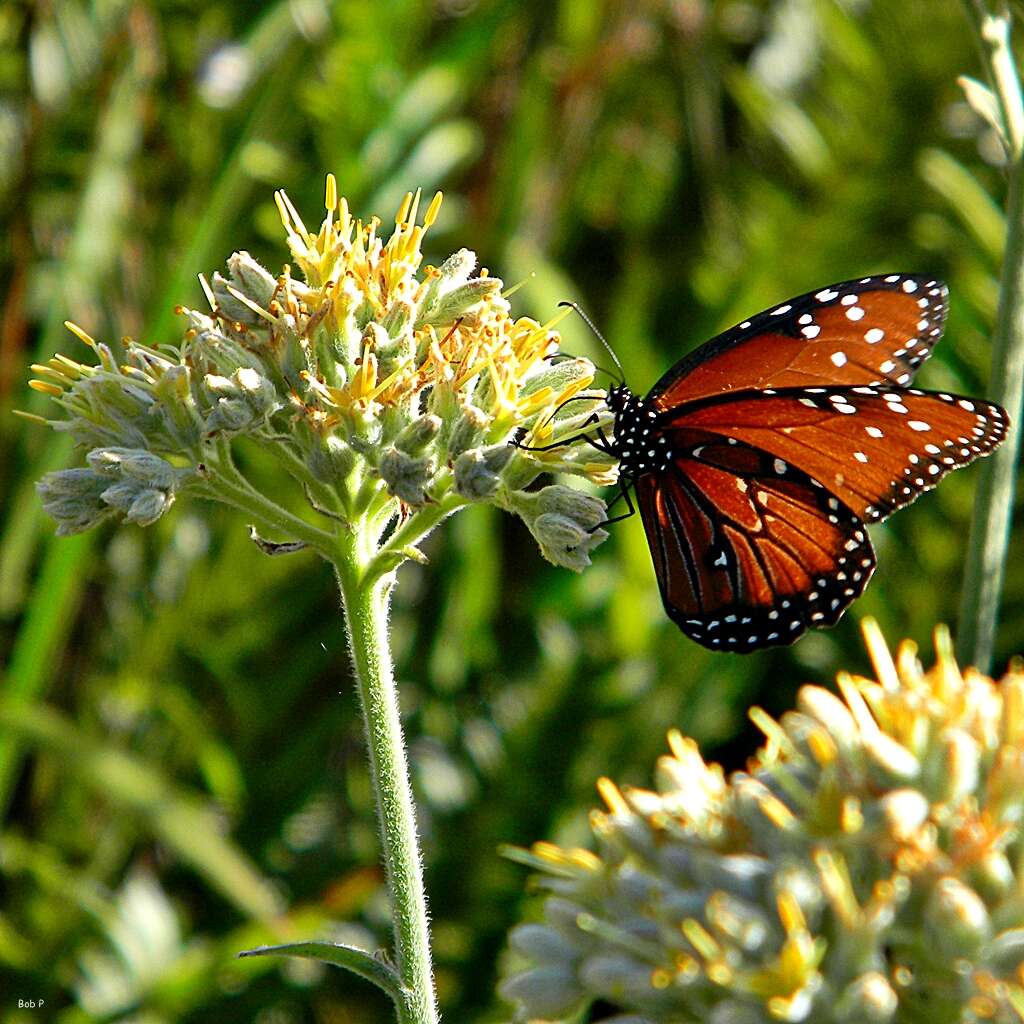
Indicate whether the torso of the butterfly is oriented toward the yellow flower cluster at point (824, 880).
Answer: no

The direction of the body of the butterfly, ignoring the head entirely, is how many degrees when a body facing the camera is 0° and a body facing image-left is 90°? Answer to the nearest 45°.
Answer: approximately 90°
